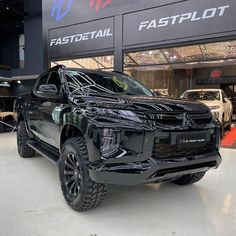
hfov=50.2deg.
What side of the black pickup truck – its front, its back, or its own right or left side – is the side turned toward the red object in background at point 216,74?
left

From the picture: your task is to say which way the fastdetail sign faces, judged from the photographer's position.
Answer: facing the viewer and to the left of the viewer

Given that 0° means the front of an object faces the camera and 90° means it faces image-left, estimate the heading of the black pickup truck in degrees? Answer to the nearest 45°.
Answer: approximately 315°

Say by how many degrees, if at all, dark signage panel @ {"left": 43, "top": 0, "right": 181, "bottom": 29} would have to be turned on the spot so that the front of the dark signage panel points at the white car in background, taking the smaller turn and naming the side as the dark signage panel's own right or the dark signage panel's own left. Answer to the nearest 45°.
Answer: approximately 135° to the dark signage panel's own left

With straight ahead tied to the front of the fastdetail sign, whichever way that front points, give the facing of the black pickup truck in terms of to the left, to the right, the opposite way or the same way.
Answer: to the left

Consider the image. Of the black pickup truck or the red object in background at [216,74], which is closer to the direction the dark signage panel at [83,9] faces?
the black pickup truck

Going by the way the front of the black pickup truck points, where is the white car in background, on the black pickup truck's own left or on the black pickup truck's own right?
on the black pickup truck's own left

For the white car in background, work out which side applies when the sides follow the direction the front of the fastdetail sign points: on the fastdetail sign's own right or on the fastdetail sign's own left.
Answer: on the fastdetail sign's own left

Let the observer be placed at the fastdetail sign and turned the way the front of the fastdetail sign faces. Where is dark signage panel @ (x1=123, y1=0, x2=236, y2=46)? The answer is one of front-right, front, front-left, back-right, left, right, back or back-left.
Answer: left
